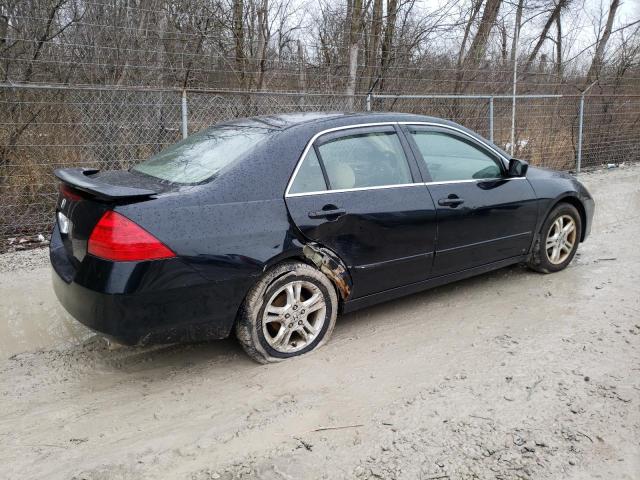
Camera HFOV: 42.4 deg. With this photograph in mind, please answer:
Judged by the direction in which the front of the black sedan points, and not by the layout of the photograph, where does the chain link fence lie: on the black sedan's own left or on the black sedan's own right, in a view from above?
on the black sedan's own left

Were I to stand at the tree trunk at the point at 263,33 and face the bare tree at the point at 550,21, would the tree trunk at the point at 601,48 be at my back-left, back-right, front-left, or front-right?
front-right

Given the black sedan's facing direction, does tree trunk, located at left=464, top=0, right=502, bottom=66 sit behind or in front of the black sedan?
in front

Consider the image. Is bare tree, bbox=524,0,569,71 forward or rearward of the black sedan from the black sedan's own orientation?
forward

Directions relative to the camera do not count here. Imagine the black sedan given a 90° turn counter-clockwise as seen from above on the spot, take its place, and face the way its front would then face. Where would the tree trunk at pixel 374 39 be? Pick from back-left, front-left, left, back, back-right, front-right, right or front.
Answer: front-right

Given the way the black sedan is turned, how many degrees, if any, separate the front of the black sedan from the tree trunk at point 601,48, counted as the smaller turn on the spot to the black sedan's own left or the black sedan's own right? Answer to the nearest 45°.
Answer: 0° — it already faces it

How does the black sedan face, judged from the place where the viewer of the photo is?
facing away from the viewer and to the right of the viewer
